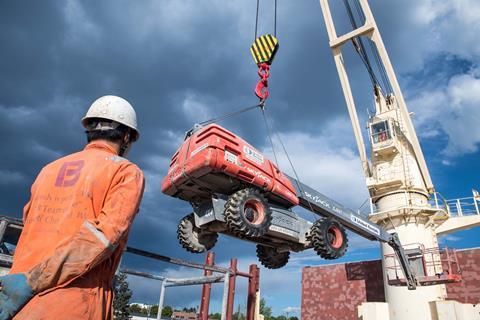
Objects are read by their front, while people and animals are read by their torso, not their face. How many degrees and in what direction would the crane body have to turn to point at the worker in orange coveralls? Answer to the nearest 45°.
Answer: approximately 45° to its left

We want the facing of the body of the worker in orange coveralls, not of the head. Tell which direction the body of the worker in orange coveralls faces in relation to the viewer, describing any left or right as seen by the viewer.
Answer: facing away from the viewer and to the right of the viewer

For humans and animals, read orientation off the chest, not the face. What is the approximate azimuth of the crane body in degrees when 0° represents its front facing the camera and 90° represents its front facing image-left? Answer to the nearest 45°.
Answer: approximately 45°

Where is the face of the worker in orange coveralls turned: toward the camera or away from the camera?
away from the camera

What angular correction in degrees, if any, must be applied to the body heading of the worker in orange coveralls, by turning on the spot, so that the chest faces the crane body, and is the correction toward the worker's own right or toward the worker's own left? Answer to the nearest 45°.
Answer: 0° — they already face it
